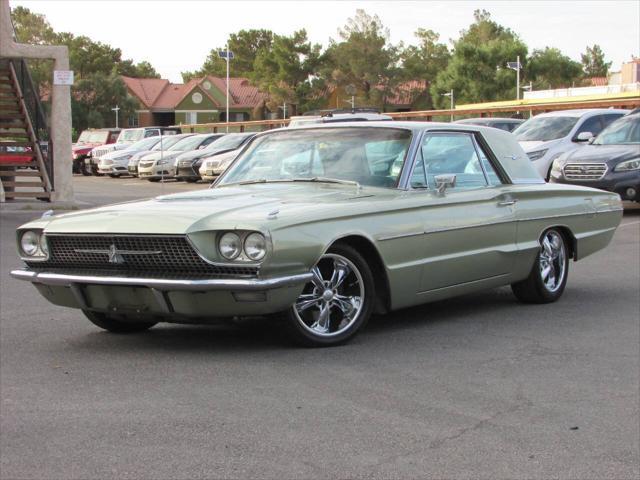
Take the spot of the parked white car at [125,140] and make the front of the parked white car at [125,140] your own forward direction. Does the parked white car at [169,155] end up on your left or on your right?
on your left

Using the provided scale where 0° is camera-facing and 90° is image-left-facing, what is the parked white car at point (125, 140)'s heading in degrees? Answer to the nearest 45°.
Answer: approximately 45°

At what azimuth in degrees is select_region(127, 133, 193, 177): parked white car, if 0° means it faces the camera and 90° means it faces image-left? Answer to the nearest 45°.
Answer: approximately 45°

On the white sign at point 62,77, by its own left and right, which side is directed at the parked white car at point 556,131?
left

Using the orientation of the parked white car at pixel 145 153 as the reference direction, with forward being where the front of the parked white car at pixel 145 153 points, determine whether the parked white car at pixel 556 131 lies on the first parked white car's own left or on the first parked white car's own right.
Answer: on the first parked white car's own left

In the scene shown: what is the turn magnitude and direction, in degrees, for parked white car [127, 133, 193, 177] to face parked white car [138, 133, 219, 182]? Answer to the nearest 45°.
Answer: approximately 45° to its left

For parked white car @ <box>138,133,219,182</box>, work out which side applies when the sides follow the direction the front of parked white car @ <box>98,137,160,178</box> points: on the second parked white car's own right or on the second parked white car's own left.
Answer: on the second parked white car's own left

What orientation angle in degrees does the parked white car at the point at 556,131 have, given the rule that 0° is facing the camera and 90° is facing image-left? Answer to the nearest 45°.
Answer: approximately 45°
